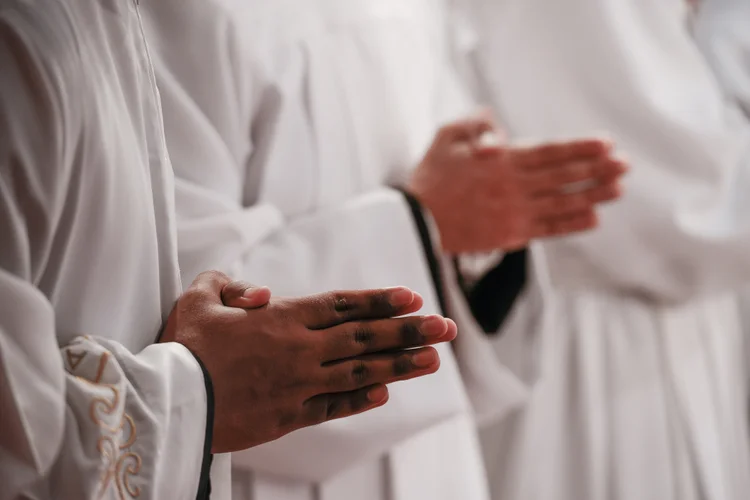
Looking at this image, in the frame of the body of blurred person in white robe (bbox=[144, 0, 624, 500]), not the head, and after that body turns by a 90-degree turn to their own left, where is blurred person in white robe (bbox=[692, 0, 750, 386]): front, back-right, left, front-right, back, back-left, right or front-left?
front-right

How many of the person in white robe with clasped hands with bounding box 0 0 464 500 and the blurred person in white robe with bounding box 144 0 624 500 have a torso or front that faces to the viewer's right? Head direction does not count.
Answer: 2

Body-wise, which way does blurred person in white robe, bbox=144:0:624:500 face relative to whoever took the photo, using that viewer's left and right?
facing to the right of the viewer

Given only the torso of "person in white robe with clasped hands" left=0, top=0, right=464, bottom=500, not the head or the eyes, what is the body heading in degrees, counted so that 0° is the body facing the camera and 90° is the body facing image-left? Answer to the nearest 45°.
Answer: approximately 270°

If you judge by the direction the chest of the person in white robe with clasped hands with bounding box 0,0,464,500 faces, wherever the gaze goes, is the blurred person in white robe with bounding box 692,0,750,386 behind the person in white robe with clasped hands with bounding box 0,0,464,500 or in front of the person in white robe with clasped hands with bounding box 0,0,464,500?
in front
